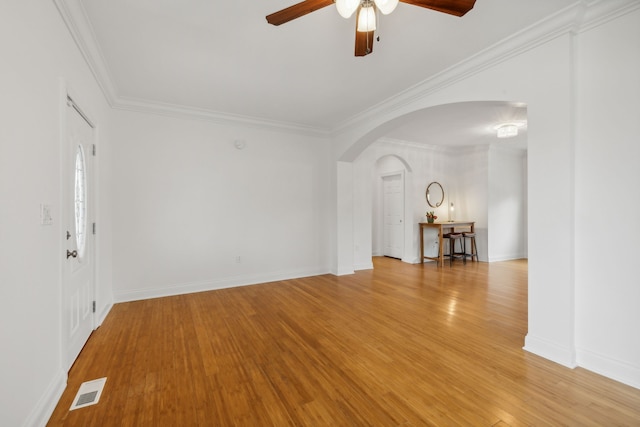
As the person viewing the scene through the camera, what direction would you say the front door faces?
facing to the right of the viewer

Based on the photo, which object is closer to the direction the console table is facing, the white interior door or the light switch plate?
the light switch plate

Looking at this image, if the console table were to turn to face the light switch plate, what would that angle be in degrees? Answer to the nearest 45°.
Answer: approximately 45° to its right

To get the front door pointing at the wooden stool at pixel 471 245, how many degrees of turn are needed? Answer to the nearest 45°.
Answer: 0° — it already faces it

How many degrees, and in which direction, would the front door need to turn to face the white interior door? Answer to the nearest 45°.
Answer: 0° — it already faces it

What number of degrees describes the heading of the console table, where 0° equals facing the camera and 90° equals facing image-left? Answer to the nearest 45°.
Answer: approximately 315°

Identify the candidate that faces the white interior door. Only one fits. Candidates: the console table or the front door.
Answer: the front door
